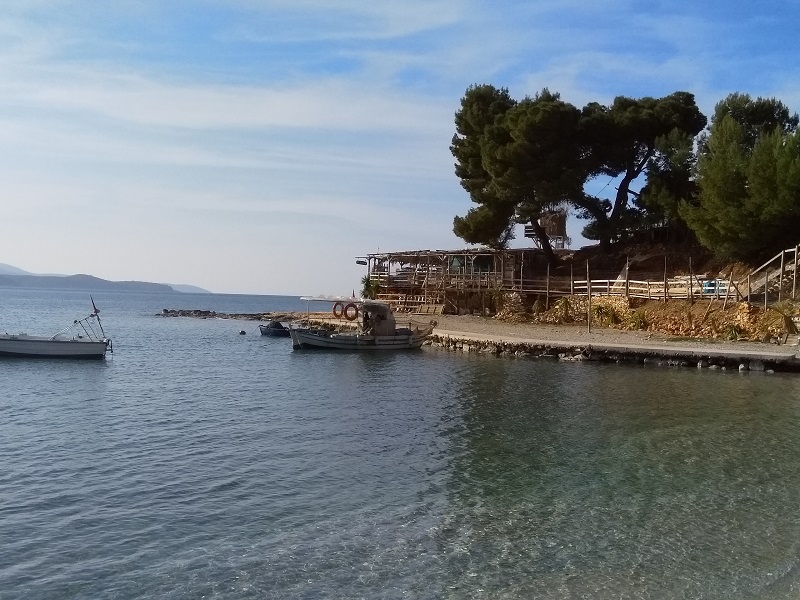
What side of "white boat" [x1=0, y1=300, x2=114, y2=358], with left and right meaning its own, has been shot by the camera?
left

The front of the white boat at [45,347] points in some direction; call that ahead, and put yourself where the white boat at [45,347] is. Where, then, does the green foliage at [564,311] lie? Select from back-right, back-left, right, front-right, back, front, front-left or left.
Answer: back

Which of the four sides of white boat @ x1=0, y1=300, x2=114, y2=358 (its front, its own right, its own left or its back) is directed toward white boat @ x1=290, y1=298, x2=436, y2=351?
back
